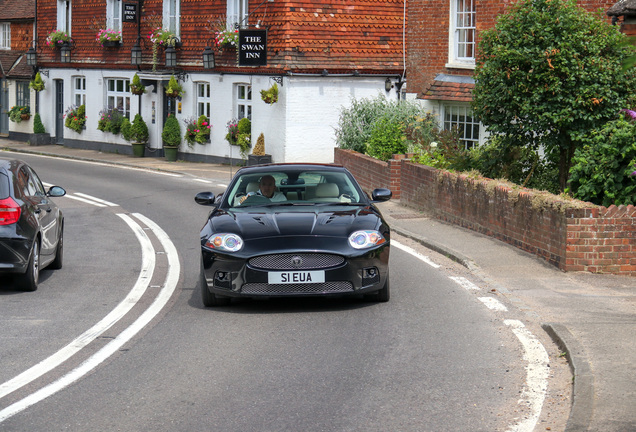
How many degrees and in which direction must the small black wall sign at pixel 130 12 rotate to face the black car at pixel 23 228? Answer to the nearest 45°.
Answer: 0° — it already faces it

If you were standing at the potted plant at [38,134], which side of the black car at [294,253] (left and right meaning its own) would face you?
back

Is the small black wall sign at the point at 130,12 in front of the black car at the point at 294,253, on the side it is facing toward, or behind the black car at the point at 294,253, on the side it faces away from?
behind

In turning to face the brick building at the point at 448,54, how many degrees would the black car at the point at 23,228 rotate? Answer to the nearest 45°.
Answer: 0° — it already faces it

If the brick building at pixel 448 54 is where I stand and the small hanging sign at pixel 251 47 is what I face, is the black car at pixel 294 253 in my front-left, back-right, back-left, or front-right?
back-left

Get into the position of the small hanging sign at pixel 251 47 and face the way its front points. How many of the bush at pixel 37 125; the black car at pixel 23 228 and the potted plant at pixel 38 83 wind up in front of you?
1

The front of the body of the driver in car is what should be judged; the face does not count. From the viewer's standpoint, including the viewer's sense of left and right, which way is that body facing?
facing the viewer

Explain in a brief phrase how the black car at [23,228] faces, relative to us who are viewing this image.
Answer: facing away from the viewer and to the right of the viewer

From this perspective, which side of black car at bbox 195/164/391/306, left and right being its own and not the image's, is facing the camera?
front

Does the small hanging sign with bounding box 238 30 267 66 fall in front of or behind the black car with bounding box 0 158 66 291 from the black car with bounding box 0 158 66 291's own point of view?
in front
